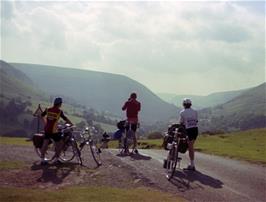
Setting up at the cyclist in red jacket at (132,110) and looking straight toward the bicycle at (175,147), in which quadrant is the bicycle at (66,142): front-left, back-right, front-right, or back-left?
front-right

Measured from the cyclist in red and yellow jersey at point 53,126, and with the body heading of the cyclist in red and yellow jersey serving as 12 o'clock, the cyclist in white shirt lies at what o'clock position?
The cyclist in white shirt is roughly at 2 o'clock from the cyclist in red and yellow jersey.

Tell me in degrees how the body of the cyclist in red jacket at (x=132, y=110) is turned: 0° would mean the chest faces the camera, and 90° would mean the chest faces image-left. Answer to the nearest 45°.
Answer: approximately 180°

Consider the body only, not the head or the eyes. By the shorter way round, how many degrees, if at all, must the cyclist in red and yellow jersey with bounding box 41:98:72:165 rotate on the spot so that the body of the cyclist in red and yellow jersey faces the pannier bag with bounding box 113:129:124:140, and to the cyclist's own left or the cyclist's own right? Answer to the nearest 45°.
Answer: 0° — they already face it

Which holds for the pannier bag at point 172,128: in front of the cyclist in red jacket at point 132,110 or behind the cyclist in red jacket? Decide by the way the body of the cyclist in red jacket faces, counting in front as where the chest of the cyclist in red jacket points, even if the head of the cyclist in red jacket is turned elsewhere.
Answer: behind

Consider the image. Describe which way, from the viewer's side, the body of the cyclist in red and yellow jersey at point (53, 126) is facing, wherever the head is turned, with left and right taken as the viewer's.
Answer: facing away from the viewer and to the right of the viewer

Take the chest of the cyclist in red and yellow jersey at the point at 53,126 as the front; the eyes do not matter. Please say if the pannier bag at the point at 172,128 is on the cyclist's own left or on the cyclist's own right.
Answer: on the cyclist's own right

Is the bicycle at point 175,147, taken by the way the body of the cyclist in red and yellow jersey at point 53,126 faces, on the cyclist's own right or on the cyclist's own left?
on the cyclist's own right

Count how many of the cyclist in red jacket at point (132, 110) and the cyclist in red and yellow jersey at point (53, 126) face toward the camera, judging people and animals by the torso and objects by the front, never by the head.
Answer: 0
